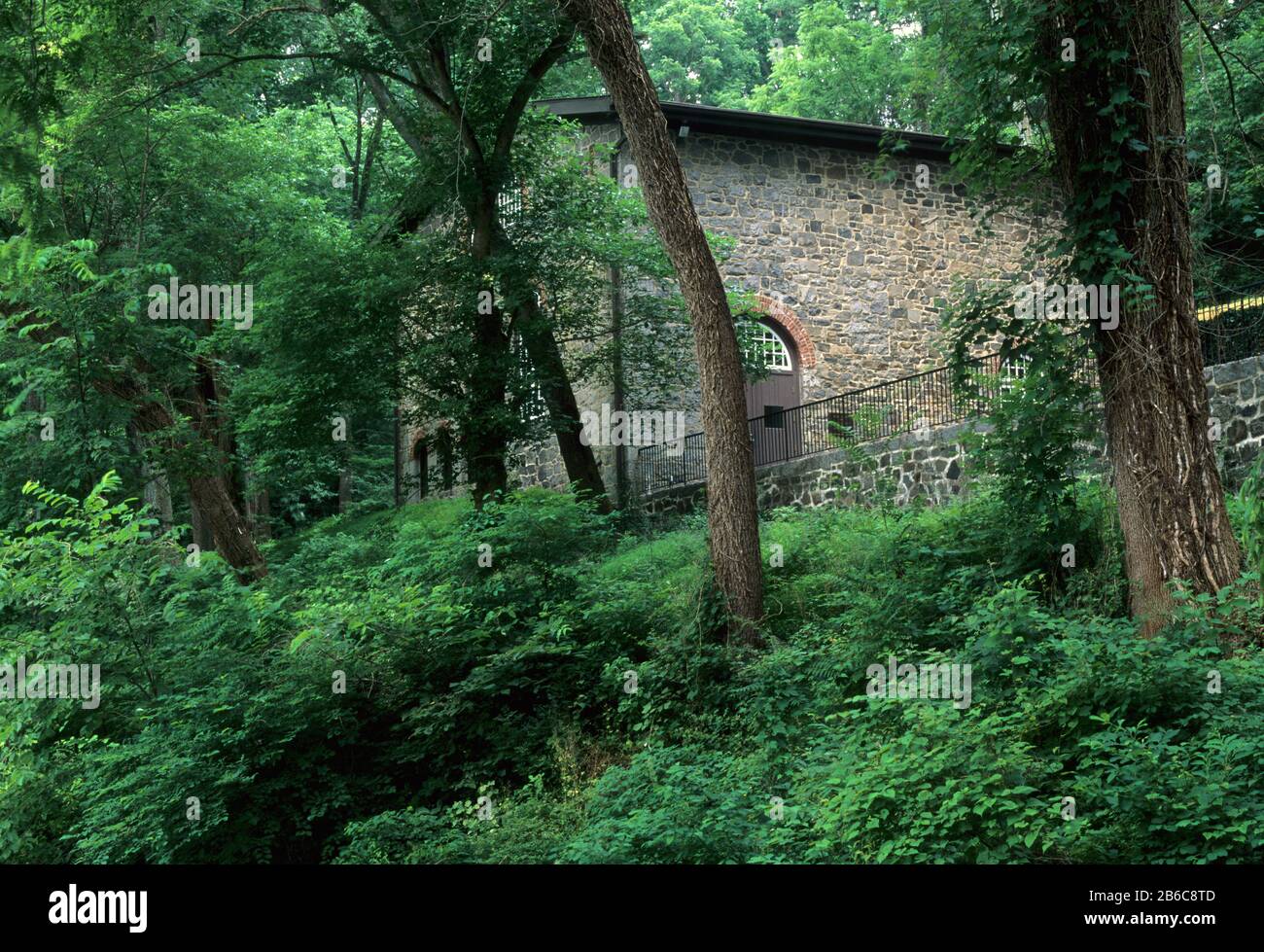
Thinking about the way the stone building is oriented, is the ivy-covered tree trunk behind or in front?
in front

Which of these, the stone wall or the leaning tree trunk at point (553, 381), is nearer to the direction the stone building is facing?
the stone wall

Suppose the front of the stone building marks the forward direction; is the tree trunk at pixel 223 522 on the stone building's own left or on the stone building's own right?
on the stone building's own right

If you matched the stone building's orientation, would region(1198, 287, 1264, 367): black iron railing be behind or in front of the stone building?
in front

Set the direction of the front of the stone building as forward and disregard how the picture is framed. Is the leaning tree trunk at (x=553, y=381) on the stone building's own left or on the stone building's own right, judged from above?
on the stone building's own right

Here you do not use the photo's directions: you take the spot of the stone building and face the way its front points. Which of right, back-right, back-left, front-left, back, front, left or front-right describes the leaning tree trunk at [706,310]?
front-right
